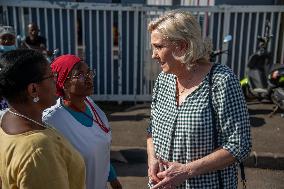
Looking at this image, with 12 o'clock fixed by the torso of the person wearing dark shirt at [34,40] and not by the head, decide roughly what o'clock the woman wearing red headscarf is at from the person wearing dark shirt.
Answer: The woman wearing red headscarf is roughly at 12 o'clock from the person wearing dark shirt.

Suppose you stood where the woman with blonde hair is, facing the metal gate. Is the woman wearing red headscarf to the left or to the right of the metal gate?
left

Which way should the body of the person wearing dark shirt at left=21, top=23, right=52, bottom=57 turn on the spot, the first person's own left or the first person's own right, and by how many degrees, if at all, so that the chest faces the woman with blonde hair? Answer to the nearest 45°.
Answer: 0° — they already face them

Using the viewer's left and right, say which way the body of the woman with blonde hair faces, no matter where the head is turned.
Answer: facing the viewer and to the left of the viewer

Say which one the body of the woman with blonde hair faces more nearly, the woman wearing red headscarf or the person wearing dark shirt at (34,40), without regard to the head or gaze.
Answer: the woman wearing red headscarf

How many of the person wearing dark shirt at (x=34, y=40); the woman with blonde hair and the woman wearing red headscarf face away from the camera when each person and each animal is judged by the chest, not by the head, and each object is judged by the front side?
0

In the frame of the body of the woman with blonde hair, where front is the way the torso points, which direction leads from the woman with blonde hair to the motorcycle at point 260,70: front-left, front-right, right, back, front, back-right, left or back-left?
back-right

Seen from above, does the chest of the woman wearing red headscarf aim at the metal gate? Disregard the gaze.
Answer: no

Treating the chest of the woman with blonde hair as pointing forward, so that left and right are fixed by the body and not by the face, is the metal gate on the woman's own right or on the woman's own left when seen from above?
on the woman's own right

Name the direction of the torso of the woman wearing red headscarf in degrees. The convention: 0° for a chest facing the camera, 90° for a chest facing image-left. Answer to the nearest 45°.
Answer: approximately 315°

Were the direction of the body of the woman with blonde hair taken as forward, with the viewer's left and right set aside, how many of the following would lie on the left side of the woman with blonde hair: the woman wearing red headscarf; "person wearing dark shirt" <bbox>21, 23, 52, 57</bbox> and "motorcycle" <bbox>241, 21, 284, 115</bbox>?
0

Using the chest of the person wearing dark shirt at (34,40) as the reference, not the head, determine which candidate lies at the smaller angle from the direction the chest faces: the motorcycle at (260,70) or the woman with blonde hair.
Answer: the woman with blonde hair

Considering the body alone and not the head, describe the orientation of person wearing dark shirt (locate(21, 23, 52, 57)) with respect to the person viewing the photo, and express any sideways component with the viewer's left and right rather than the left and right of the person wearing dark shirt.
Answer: facing the viewer

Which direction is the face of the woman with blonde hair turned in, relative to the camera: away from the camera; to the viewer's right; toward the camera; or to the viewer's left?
to the viewer's left
